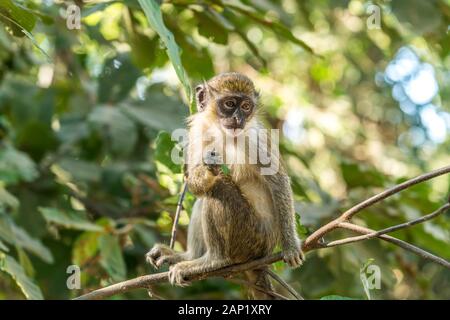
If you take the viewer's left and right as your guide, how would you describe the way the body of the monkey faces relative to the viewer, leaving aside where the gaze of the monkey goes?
facing the viewer and to the left of the viewer

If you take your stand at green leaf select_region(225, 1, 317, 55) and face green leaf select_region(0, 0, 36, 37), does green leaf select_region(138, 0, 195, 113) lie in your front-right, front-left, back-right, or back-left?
front-left

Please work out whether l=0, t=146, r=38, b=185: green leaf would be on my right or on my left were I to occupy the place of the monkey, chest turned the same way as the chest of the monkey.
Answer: on my right

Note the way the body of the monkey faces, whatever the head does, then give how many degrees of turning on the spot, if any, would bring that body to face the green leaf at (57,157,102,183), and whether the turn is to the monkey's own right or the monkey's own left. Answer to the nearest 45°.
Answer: approximately 90° to the monkey's own right

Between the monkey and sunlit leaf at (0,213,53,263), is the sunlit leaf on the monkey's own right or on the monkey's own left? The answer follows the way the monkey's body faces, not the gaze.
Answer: on the monkey's own right

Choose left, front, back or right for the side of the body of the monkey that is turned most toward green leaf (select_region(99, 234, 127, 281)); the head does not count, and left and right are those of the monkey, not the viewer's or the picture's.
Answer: right

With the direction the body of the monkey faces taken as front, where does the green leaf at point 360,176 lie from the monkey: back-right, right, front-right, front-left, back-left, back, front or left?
back

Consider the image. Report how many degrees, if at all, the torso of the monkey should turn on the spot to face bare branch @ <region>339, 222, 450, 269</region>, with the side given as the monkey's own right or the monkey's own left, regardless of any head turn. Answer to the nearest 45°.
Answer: approximately 90° to the monkey's own left

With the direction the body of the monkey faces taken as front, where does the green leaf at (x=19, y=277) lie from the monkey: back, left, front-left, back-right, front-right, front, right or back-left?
front-right
